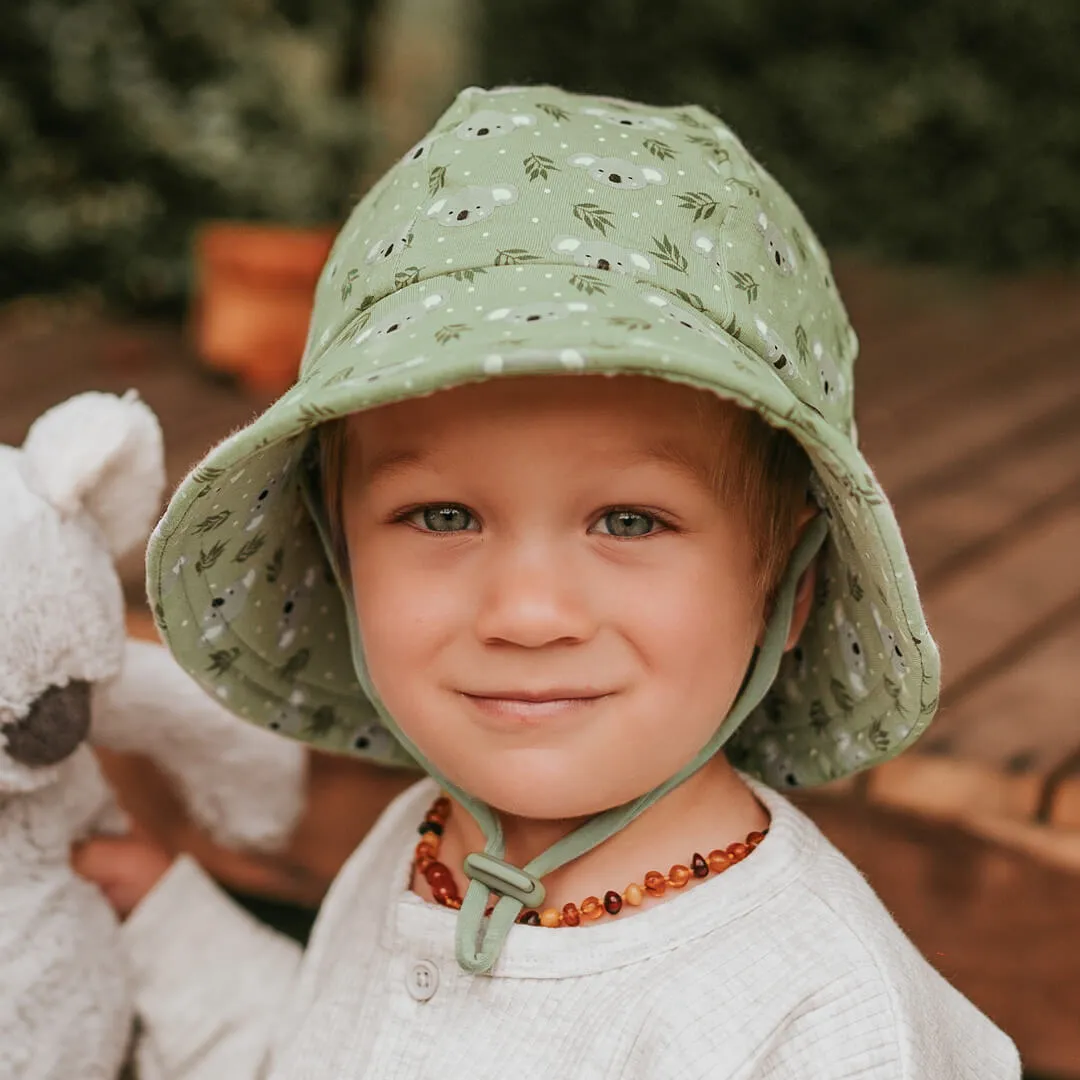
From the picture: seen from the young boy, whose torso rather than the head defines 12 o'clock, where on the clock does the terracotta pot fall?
The terracotta pot is roughly at 4 o'clock from the young boy.
